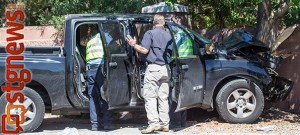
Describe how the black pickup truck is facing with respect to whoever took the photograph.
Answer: facing to the right of the viewer
